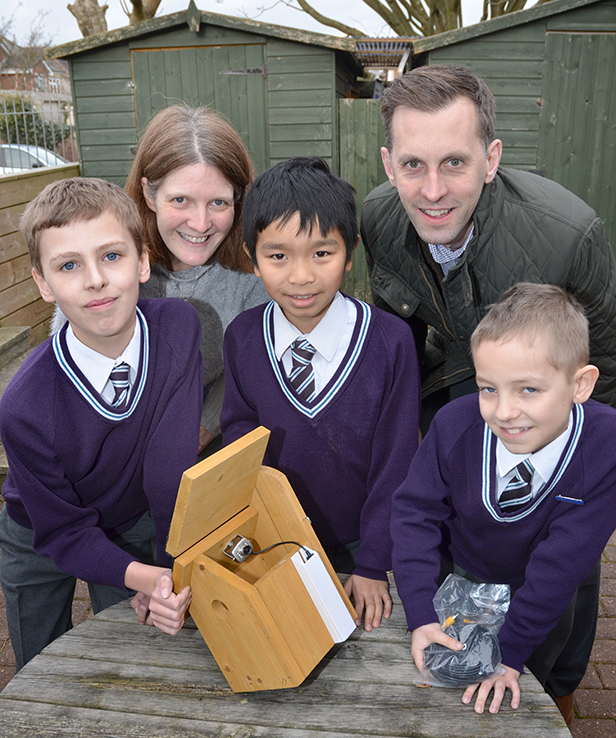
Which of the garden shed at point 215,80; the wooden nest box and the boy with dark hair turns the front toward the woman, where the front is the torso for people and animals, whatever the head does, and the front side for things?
the garden shed

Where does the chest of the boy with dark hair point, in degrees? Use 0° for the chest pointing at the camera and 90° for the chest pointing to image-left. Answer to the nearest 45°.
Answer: approximately 0°

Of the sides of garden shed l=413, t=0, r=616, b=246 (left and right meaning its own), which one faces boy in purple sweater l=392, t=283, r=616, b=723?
front

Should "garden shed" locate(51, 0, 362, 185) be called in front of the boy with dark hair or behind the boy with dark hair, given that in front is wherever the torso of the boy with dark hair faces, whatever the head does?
behind

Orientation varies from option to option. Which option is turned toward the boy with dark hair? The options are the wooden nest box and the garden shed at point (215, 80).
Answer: the garden shed

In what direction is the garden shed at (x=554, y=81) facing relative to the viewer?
toward the camera

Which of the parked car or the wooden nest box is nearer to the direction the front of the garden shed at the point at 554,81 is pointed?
the wooden nest box

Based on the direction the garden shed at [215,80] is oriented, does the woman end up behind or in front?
in front

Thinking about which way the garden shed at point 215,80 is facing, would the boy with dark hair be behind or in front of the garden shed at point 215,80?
in front

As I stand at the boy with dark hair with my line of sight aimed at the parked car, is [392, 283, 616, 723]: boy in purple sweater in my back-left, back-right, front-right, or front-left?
back-right

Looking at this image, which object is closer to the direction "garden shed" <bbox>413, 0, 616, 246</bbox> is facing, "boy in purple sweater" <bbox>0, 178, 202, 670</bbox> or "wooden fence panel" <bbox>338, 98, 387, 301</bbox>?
the boy in purple sweater

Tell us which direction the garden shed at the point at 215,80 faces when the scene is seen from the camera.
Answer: facing the viewer
